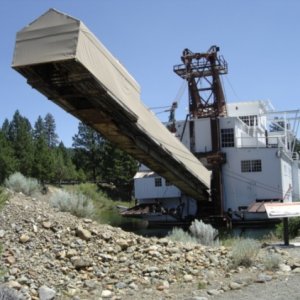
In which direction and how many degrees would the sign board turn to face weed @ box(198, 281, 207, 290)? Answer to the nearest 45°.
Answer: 0° — it already faces it

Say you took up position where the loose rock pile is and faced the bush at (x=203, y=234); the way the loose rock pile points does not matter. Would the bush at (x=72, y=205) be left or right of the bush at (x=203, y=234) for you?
left

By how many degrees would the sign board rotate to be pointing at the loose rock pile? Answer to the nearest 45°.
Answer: approximately 45° to its right

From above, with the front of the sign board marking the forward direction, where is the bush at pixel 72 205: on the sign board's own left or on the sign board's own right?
on the sign board's own right

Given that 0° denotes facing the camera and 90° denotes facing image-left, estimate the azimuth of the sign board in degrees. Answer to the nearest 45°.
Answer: approximately 0°

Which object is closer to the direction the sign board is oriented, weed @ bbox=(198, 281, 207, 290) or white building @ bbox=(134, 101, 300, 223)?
the weed

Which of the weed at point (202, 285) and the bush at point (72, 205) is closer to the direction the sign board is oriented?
the weed

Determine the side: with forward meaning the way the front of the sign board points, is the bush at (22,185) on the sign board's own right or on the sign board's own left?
on the sign board's own right

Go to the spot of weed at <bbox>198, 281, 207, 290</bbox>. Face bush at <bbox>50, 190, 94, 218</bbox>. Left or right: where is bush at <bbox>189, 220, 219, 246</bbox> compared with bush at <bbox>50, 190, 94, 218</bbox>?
right

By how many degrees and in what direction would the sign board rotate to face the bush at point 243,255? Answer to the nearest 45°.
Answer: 0° — it already faces it

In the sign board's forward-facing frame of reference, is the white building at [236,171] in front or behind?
behind
